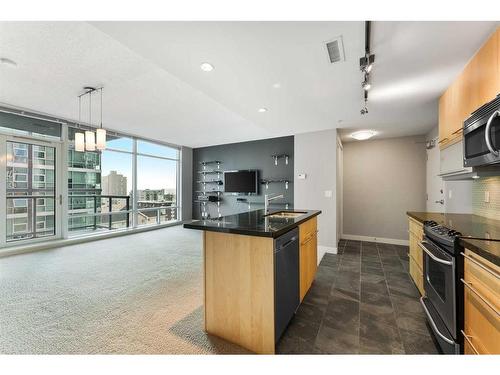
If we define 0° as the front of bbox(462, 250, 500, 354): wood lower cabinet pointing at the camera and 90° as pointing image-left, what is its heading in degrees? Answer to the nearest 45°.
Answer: approximately 90°

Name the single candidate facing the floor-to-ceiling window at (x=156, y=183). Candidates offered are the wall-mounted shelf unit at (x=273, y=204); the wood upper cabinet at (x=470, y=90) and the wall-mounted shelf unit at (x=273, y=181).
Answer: the wood upper cabinet

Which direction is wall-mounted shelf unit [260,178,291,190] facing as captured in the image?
toward the camera

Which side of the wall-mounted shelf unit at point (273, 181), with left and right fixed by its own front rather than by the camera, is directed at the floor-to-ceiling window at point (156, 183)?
right

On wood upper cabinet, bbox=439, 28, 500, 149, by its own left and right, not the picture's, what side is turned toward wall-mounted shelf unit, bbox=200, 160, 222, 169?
front

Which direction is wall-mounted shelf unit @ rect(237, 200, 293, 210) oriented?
toward the camera

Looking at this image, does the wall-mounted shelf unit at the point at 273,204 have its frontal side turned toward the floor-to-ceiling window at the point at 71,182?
no

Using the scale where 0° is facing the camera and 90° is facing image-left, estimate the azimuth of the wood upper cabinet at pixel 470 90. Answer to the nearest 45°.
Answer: approximately 90°

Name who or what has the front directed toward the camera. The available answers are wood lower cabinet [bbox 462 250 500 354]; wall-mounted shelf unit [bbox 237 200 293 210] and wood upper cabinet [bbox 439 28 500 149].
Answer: the wall-mounted shelf unit

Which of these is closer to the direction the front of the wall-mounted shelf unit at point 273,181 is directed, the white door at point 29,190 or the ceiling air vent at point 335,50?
the ceiling air vent

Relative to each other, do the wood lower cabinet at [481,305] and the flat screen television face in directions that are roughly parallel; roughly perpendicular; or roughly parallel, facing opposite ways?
roughly perpendicular

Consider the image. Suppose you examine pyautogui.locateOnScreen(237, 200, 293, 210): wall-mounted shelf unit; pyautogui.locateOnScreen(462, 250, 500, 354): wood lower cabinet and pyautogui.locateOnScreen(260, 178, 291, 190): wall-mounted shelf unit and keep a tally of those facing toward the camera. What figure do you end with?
2

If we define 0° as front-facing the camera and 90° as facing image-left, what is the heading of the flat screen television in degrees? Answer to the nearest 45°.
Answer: approximately 45°

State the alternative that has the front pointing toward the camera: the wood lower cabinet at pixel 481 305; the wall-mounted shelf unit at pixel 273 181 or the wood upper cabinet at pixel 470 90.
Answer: the wall-mounted shelf unit

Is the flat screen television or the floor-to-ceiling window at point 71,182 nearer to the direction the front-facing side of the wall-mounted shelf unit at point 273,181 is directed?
the floor-to-ceiling window

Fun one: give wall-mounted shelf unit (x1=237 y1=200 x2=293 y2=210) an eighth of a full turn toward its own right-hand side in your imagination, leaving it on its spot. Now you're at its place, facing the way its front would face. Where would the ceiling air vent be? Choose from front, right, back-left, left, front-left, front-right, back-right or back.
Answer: front-left
